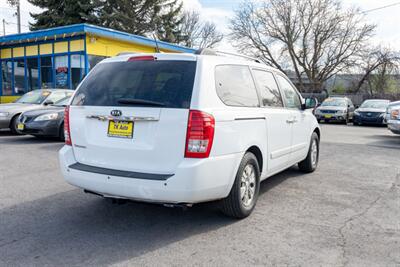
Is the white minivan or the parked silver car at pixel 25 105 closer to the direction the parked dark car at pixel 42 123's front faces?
the white minivan

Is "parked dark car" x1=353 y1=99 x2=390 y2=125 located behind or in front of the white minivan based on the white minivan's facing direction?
in front

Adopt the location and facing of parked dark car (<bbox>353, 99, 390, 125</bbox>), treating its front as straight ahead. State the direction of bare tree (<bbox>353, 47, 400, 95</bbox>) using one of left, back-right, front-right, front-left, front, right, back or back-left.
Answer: back

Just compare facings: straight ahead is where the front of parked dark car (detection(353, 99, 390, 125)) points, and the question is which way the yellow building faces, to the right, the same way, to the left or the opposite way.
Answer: the same way

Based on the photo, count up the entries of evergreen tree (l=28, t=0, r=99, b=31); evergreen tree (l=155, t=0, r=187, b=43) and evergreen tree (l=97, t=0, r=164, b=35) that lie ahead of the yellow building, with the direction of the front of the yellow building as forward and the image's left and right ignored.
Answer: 0

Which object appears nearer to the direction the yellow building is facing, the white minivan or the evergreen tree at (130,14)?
the white minivan

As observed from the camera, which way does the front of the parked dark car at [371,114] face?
facing the viewer

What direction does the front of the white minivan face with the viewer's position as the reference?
facing away from the viewer and to the right of the viewer

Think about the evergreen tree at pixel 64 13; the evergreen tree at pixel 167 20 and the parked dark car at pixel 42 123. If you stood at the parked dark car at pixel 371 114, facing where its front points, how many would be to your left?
0

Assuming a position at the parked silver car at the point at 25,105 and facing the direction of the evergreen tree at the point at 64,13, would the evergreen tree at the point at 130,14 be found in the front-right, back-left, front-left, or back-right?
front-right

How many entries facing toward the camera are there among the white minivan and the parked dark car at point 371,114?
1
